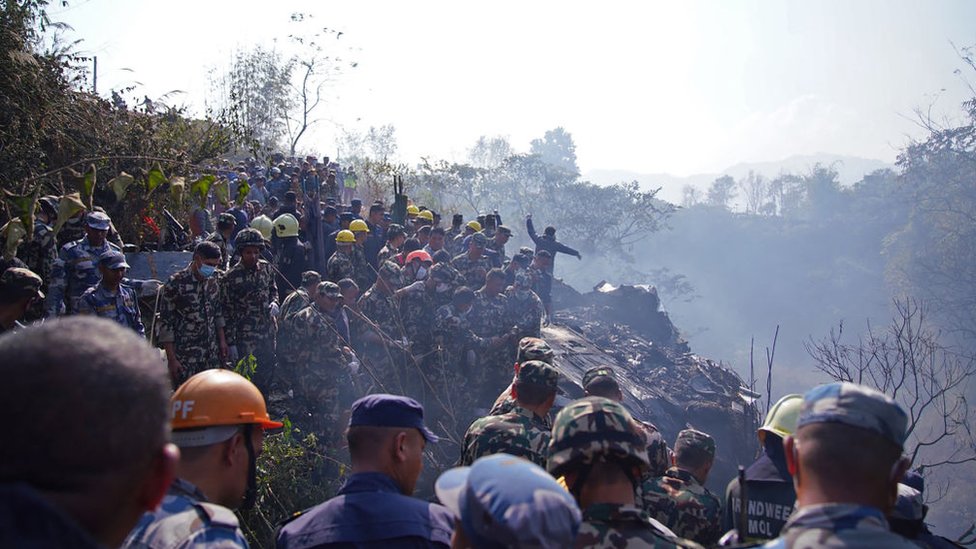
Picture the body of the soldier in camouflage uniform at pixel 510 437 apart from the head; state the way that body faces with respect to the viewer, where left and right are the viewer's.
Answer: facing away from the viewer and to the right of the viewer

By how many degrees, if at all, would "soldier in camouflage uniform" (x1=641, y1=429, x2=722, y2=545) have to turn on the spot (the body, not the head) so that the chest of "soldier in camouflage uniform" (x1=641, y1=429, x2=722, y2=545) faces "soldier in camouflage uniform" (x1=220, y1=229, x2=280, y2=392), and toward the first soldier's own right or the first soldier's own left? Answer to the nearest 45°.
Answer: approximately 90° to the first soldier's own left

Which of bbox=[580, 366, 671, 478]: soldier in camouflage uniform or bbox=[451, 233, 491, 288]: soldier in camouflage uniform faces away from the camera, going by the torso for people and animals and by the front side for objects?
bbox=[580, 366, 671, 478]: soldier in camouflage uniform

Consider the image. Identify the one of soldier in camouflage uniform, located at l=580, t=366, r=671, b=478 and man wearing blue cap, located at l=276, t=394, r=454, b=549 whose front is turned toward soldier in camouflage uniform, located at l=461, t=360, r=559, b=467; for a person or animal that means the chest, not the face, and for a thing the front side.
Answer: the man wearing blue cap

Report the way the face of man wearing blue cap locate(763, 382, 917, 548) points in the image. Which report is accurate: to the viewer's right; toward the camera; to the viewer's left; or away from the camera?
away from the camera

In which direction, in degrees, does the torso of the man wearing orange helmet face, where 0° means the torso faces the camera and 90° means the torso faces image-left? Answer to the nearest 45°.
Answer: approximately 225°

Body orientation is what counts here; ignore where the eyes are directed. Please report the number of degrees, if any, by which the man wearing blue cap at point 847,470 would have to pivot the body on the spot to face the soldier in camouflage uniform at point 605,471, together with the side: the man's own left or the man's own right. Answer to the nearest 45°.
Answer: approximately 90° to the man's own left

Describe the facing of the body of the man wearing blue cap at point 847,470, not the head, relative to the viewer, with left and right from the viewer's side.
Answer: facing away from the viewer

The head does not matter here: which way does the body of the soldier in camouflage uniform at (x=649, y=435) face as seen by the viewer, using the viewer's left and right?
facing away from the viewer

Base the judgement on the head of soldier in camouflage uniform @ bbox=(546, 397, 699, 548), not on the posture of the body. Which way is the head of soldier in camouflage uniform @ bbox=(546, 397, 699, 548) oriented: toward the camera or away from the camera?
away from the camera
